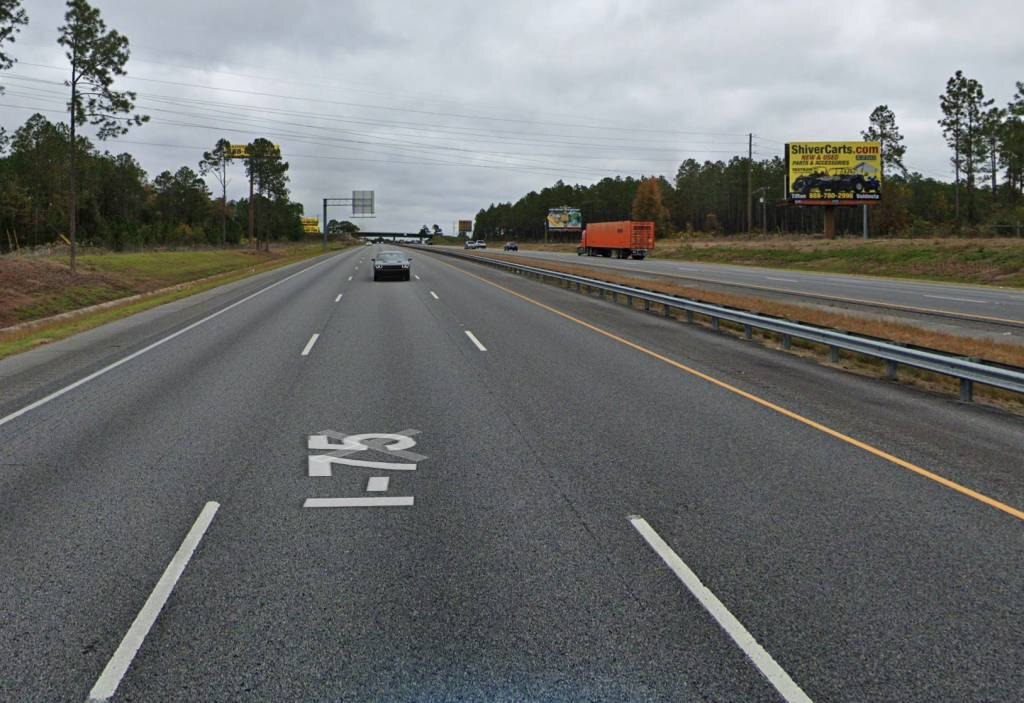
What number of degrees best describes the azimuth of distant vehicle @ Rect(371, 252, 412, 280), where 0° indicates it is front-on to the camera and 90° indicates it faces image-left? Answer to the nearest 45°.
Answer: approximately 0°
